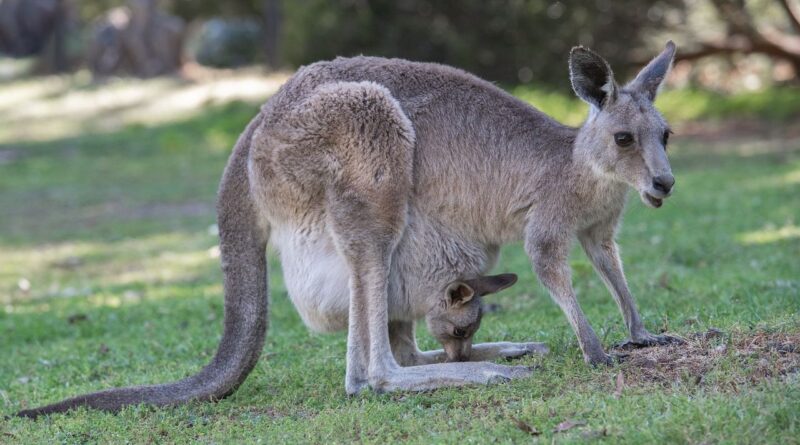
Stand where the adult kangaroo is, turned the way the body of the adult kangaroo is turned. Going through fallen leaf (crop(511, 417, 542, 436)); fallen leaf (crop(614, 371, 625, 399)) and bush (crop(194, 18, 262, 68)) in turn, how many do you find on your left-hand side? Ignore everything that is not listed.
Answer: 1

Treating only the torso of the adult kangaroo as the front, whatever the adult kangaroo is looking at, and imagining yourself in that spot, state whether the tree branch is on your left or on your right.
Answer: on your left

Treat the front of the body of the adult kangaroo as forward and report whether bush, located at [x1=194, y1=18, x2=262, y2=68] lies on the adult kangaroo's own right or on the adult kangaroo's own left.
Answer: on the adult kangaroo's own left

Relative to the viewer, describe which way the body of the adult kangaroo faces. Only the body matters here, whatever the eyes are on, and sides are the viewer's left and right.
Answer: facing to the right of the viewer

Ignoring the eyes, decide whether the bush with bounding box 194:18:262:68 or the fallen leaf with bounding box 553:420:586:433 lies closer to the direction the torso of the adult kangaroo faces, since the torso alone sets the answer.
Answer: the fallen leaf

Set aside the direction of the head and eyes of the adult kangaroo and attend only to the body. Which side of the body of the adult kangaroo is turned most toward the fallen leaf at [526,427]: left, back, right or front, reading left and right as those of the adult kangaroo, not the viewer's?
right

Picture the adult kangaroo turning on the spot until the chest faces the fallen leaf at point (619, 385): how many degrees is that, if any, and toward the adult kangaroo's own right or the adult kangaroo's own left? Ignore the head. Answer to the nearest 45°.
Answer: approximately 45° to the adult kangaroo's own right
